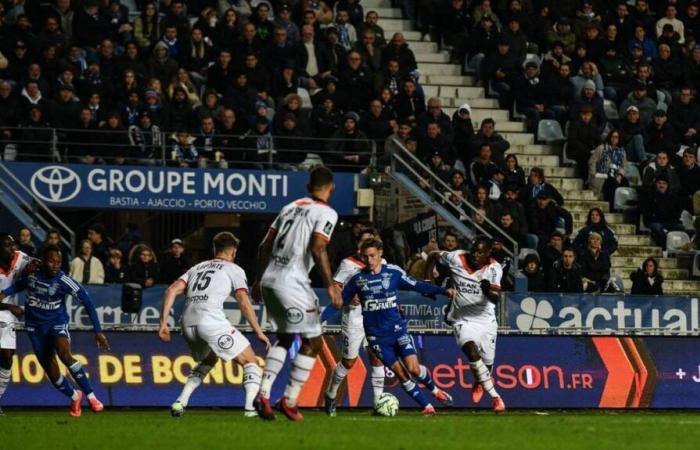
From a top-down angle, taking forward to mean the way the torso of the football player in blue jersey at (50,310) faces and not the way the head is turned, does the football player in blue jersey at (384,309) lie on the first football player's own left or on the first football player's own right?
on the first football player's own left

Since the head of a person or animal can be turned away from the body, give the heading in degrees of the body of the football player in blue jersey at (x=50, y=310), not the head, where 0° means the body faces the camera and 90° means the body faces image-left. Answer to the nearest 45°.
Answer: approximately 0°

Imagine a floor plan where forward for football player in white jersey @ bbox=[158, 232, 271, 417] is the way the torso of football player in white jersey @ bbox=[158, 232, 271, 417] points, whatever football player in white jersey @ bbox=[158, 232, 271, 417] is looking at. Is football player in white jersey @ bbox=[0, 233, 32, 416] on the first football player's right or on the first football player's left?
on the first football player's left

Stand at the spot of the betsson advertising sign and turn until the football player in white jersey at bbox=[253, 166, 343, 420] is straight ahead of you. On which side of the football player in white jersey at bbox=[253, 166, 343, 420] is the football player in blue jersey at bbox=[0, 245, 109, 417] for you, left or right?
right

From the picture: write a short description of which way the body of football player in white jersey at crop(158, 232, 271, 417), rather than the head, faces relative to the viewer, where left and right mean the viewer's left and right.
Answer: facing away from the viewer and to the right of the viewer

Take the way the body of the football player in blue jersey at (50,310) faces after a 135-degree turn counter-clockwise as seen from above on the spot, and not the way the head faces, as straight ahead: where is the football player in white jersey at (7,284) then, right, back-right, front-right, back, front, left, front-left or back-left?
left

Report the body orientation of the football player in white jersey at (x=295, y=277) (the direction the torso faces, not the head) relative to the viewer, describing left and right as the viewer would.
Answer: facing away from the viewer and to the right of the viewer

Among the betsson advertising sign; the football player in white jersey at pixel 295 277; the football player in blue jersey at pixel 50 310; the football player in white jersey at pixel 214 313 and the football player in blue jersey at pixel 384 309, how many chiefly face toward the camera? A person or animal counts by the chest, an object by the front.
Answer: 3
